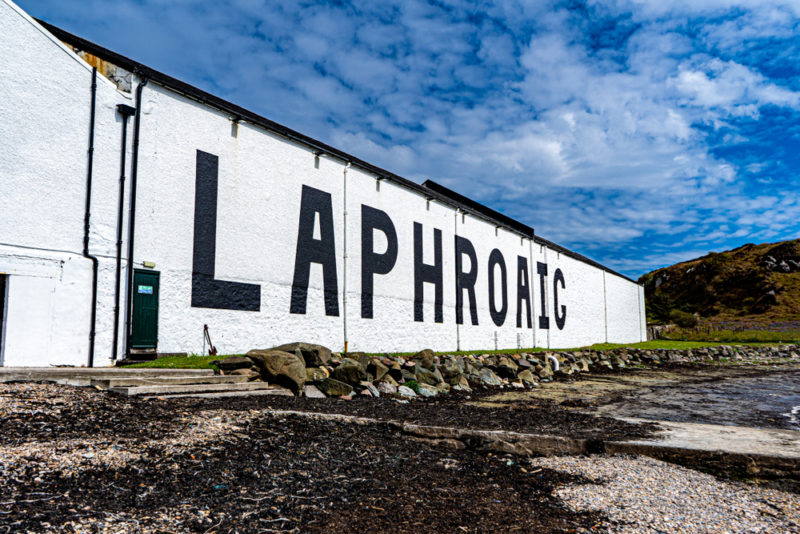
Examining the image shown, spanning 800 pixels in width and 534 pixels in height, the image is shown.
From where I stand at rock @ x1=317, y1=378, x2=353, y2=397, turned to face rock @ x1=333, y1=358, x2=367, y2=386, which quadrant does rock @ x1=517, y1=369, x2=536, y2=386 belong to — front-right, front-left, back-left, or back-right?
front-right

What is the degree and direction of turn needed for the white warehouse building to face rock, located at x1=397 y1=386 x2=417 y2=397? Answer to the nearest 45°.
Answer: approximately 45° to its right

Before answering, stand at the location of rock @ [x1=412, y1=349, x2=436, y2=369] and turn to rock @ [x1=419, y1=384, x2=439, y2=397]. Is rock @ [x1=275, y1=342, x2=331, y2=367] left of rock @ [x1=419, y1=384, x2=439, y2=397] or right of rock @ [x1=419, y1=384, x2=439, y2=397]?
right

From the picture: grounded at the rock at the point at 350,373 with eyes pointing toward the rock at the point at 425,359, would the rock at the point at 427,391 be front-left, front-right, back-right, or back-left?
front-right

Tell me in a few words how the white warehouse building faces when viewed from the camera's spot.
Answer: facing the viewer and to the right of the viewer
